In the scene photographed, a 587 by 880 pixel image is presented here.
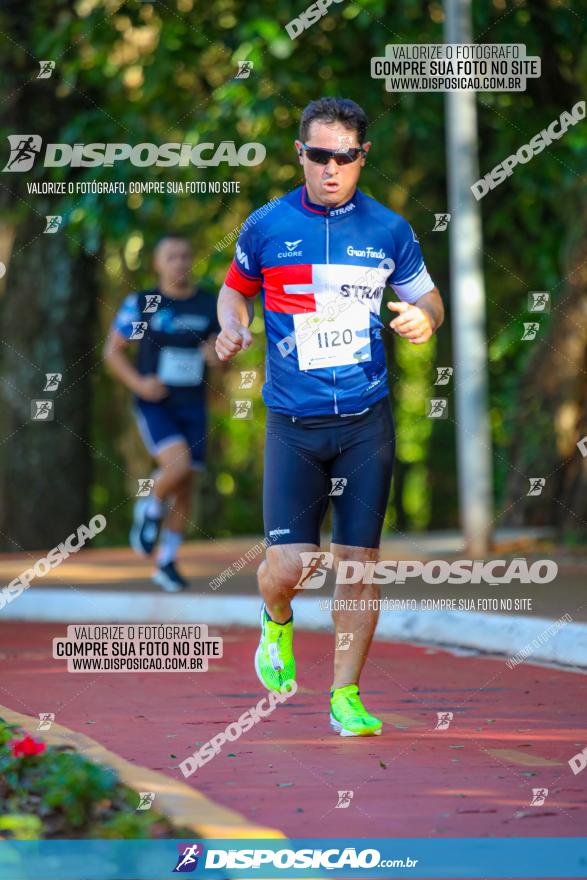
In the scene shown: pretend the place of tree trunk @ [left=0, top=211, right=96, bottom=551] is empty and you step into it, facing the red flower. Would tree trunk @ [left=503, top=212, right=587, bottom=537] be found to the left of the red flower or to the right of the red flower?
left

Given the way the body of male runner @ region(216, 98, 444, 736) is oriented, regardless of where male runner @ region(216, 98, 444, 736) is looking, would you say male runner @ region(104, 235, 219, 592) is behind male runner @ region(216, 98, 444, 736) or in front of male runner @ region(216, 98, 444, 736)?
behind

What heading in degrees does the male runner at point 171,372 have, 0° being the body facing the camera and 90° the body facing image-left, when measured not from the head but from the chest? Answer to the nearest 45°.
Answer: approximately 315°

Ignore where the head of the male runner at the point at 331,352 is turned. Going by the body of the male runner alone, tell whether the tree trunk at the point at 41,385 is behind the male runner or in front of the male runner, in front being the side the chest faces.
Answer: behind

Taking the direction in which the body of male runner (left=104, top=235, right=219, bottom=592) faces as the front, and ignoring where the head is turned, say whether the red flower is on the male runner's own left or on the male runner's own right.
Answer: on the male runner's own right
